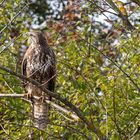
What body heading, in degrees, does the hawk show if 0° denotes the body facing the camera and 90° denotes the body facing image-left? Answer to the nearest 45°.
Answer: approximately 45°
